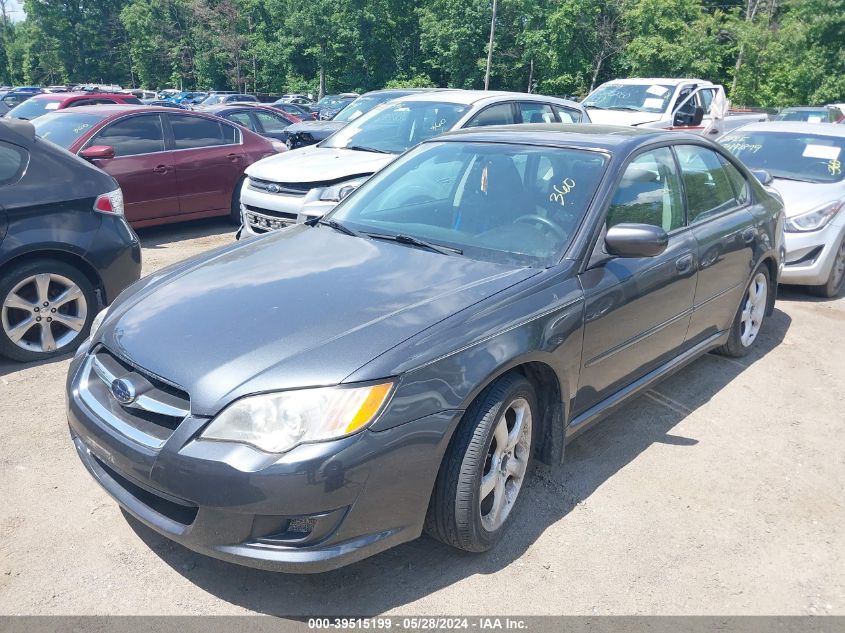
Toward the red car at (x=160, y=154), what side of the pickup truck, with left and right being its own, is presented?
front

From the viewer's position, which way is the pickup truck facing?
facing the viewer and to the left of the viewer

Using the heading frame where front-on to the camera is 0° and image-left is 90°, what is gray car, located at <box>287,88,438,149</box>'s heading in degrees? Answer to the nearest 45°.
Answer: approximately 45°

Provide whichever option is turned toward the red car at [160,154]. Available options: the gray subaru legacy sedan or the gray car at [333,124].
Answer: the gray car

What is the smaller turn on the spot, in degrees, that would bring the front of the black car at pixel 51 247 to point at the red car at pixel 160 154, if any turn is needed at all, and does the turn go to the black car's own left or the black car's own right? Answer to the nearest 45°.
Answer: approximately 90° to the black car's own right

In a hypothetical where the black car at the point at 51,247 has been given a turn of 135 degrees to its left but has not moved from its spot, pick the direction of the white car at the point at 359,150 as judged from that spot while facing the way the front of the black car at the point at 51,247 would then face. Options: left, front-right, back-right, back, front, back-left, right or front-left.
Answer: left

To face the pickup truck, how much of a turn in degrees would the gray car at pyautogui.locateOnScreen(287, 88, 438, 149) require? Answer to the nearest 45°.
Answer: approximately 180°

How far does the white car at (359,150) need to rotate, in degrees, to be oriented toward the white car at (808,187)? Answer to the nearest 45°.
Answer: approximately 135° to its left

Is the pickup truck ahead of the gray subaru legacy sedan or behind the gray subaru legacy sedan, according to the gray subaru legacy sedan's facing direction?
behind

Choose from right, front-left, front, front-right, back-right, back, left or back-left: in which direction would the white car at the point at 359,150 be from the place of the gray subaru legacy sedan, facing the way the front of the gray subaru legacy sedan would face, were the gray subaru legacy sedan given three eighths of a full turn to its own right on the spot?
front

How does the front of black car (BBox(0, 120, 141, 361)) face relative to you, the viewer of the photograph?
facing to the left of the viewer

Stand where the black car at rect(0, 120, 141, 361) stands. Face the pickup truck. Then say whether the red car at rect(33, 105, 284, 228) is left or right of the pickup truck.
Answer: left

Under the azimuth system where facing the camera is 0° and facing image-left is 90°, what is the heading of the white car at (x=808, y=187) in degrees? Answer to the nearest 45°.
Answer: approximately 45°
